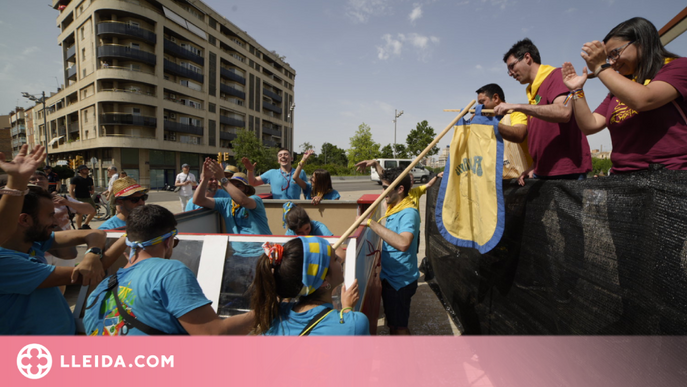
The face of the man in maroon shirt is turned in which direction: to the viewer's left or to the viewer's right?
to the viewer's left

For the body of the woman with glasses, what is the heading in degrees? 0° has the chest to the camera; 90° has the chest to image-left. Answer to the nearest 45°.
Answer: approximately 45°

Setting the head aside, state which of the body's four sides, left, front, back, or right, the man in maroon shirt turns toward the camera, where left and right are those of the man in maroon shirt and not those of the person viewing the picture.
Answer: left

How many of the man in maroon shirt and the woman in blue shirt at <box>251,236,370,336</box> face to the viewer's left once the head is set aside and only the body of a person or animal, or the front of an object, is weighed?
1

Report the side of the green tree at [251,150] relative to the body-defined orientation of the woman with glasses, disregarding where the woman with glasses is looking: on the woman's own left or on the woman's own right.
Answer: on the woman's own right

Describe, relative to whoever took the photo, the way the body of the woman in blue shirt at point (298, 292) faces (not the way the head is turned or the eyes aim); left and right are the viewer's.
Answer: facing away from the viewer and to the right of the viewer

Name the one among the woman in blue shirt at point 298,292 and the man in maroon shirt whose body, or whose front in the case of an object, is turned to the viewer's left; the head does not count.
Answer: the man in maroon shirt

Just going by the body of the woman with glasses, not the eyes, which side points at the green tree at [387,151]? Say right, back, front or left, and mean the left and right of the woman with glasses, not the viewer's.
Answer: right

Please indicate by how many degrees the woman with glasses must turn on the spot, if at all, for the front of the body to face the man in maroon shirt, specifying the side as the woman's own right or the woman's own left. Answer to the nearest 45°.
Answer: approximately 90° to the woman's own right

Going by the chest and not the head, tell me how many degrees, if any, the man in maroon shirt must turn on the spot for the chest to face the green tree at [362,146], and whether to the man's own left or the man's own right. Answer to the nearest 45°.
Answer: approximately 45° to the man's own right

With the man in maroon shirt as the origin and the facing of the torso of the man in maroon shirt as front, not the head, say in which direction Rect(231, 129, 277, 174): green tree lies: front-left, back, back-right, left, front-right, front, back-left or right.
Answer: front-right
